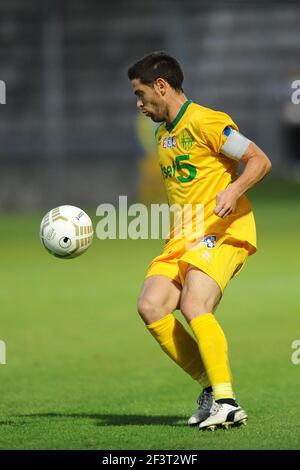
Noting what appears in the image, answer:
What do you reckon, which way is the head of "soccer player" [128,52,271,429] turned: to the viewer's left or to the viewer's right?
to the viewer's left

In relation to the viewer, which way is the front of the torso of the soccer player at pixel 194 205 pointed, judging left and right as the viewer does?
facing the viewer and to the left of the viewer

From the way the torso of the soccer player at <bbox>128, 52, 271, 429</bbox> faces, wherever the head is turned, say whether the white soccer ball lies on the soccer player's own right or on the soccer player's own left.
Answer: on the soccer player's own right
